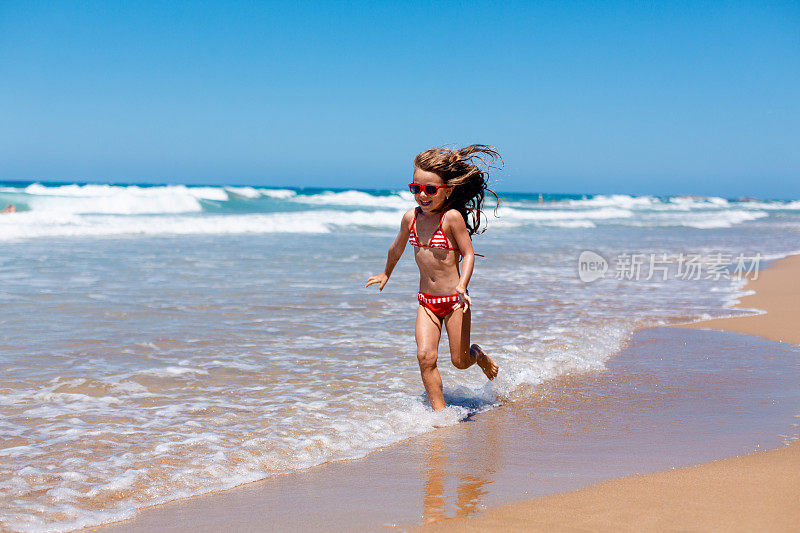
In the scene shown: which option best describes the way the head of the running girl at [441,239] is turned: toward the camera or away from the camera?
toward the camera

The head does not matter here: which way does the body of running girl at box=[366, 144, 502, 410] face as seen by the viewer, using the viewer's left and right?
facing the viewer and to the left of the viewer
